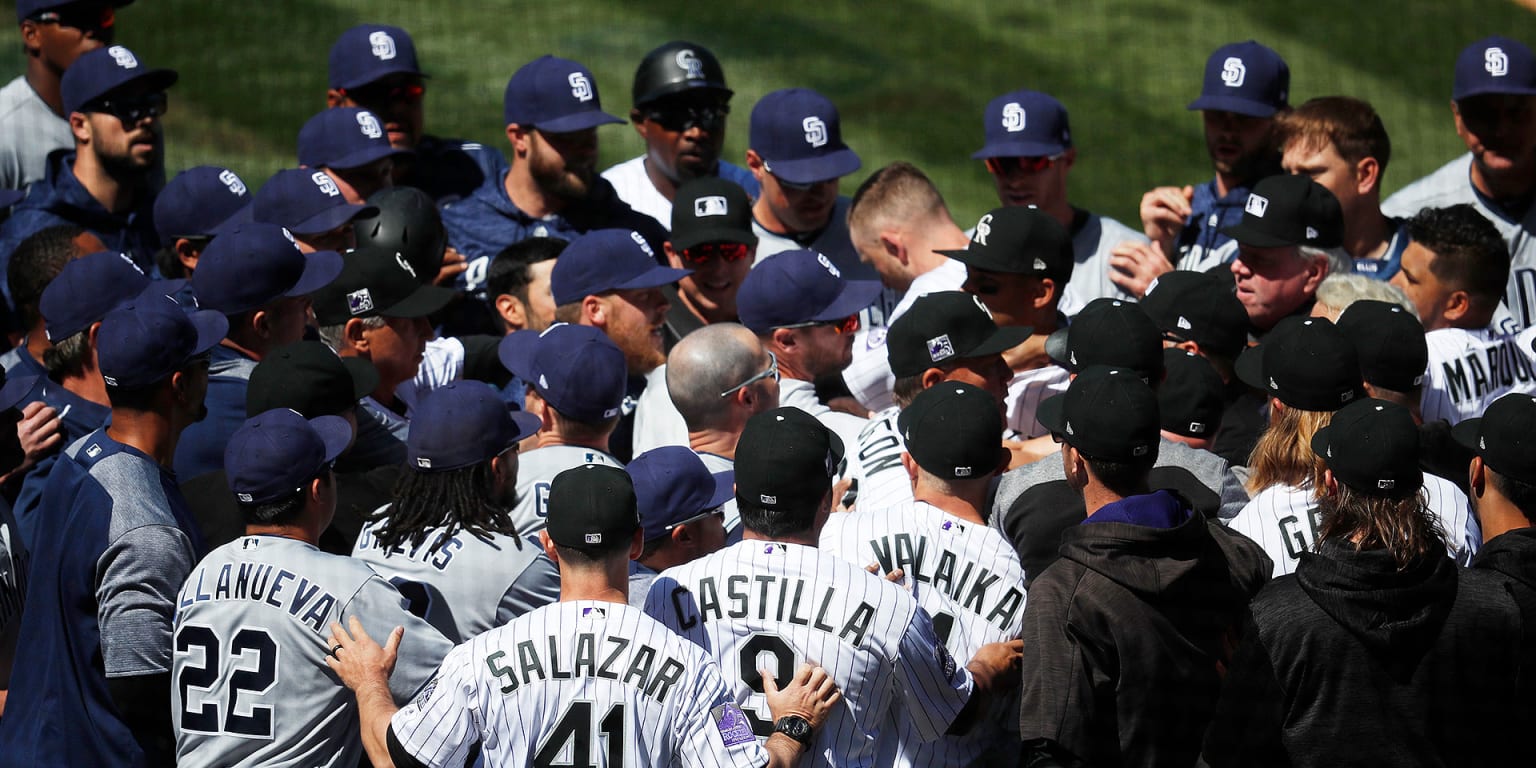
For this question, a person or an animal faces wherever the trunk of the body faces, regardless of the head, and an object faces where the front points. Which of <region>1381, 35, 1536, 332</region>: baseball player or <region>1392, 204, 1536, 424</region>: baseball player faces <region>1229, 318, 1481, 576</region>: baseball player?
<region>1381, 35, 1536, 332</region>: baseball player

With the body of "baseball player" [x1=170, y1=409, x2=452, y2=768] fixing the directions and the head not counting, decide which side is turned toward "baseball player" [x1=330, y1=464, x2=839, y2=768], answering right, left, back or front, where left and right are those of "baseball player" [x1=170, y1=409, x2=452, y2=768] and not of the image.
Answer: right

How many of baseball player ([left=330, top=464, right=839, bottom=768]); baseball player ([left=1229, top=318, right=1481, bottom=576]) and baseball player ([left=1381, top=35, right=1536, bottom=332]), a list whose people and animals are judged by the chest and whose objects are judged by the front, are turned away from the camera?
2

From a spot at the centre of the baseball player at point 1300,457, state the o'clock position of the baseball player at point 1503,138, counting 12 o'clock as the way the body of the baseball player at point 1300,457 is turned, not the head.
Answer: the baseball player at point 1503,138 is roughly at 12 o'clock from the baseball player at point 1300,457.

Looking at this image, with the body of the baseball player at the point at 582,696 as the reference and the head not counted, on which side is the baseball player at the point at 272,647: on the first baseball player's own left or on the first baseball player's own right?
on the first baseball player's own left

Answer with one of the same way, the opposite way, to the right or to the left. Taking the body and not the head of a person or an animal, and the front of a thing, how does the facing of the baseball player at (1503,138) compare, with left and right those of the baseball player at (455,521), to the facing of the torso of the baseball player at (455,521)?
the opposite way

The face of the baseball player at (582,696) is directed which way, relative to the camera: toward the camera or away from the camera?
away from the camera

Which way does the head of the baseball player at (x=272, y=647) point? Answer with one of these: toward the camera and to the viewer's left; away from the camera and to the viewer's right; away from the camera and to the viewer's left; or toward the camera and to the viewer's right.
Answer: away from the camera and to the viewer's right

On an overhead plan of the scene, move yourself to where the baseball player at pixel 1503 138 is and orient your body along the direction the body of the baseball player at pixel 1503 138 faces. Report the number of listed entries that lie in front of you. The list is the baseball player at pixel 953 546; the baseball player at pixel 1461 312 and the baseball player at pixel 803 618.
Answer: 3

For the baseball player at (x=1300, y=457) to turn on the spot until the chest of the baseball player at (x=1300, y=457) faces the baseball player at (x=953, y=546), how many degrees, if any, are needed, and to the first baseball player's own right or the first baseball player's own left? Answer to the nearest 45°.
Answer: approximately 135° to the first baseball player's own left

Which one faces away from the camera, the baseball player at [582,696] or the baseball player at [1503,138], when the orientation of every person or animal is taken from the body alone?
the baseball player at [582,696]

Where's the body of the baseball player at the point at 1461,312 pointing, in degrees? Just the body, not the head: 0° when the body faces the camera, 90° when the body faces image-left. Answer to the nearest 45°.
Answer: approximately 135°

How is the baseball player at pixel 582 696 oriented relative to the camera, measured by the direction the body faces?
away from the camera
